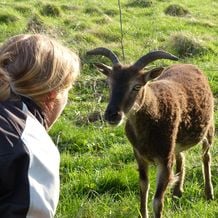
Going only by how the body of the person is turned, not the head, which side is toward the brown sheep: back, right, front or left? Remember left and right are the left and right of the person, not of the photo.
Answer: front

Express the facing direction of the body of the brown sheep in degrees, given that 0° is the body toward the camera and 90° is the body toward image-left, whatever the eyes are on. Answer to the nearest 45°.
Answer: approximately 45°

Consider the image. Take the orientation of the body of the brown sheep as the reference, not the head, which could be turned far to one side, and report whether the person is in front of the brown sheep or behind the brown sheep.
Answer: in front

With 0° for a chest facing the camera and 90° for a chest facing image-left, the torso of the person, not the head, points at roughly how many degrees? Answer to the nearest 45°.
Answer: approximately 225°

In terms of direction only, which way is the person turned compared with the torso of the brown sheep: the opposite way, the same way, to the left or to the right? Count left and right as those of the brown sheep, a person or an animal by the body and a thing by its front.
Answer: the opposite way

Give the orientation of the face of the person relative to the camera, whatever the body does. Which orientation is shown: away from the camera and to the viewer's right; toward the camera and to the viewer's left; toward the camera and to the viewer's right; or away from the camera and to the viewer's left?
away from the camera and to the viewer's right
